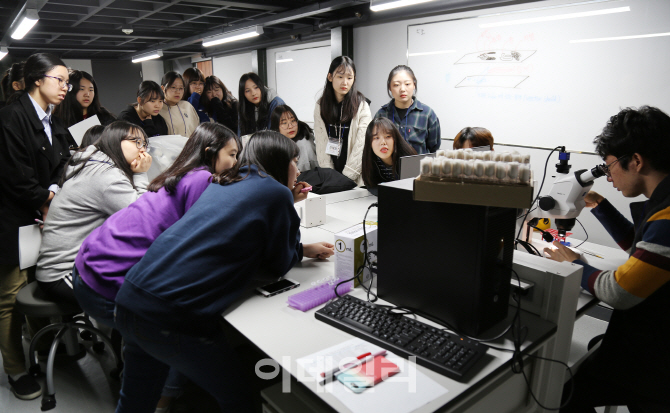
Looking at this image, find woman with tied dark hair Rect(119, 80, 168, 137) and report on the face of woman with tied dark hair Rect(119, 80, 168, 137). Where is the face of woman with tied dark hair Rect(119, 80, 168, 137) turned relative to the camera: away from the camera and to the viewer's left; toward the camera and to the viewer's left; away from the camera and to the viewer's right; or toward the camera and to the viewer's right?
toward the camera and to the viewer's right

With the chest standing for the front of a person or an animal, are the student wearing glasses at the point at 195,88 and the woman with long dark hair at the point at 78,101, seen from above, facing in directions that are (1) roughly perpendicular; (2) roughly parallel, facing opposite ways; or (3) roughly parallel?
roughly parallel

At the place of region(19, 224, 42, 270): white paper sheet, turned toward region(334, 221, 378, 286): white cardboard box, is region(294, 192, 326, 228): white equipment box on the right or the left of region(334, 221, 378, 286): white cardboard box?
left

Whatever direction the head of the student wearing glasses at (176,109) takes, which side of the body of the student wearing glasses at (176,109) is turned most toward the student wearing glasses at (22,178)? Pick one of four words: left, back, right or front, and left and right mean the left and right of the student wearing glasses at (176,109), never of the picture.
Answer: front

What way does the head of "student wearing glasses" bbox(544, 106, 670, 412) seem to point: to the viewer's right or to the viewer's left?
to the viewer's left

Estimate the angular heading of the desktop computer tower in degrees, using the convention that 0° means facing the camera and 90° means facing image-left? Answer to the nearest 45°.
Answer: approximately 315°

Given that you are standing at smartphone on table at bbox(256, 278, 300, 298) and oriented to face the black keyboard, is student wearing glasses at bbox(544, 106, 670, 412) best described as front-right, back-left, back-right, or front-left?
front-left

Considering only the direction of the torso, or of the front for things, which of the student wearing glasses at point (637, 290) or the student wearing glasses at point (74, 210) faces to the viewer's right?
the student wearing glasses at point (74, 210)

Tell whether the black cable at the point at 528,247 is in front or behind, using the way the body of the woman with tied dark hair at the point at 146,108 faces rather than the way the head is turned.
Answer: in front

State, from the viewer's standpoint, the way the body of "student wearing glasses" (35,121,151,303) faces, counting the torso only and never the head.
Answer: to the viewer's right

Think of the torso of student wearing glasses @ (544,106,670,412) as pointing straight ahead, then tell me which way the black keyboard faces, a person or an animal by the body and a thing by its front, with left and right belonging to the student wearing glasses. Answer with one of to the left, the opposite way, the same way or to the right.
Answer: to the left

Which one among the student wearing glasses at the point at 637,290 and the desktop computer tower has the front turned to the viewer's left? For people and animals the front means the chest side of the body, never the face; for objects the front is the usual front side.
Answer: the student wearing glasses

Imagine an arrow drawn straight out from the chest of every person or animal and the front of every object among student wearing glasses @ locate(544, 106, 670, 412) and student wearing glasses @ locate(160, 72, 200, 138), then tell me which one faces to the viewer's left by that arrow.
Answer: student wearing glasses @ locate(544, 106, 670, 412)

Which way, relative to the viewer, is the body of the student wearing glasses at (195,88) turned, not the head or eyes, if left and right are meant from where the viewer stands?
facing the viewer and to the right of the viewer

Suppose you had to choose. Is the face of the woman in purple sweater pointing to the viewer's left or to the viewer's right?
to the viewer's right

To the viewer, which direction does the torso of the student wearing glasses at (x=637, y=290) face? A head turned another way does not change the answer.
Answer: to the viewer's left

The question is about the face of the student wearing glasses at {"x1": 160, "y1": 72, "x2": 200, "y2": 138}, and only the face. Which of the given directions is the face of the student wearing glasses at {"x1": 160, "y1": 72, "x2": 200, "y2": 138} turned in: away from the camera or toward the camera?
toward the camera

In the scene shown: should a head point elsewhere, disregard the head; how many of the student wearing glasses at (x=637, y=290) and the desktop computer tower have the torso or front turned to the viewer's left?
1

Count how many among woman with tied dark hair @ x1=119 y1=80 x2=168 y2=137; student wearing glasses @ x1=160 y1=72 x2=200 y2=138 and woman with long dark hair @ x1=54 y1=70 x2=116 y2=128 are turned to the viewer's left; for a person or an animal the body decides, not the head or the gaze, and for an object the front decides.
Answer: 0

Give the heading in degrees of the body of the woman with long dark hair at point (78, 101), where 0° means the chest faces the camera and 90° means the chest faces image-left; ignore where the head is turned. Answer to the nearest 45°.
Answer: approximately 315°
